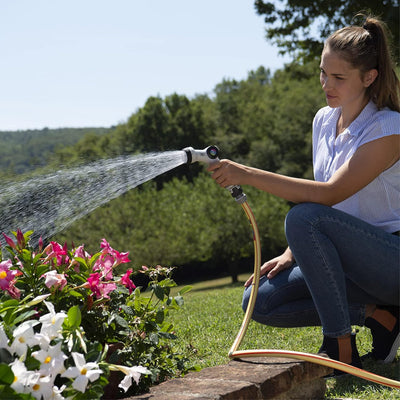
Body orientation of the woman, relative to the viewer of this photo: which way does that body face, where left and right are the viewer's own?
facing the viewer and to the left of the viewer

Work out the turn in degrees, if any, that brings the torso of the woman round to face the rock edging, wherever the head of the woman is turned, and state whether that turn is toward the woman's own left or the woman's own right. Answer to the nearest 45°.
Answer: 0° — they already face it

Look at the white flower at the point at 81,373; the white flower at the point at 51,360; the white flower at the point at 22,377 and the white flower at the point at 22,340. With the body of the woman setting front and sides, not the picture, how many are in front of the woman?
4

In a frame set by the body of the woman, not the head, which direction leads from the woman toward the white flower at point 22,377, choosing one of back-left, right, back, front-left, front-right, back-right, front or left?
front

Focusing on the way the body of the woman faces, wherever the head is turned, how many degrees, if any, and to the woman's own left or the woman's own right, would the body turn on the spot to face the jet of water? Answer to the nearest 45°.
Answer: approximately 45° to the woman's own right

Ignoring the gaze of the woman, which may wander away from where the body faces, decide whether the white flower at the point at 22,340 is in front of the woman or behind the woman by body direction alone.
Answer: in front

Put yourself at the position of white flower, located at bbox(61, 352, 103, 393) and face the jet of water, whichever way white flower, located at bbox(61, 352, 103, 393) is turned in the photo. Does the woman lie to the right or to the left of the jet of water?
right

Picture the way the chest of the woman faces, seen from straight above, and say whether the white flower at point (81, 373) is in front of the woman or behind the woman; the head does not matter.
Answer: in front
